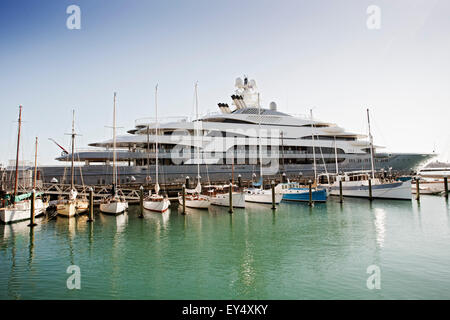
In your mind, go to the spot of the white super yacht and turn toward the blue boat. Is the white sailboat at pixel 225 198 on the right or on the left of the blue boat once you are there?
right

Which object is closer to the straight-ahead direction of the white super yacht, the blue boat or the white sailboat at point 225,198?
the blue boat

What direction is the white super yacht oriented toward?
to the viewer's right

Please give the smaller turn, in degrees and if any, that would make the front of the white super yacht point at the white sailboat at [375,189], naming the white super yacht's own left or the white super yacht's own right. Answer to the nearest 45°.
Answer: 0° — it already faces it

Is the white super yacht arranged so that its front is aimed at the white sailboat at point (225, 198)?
no
